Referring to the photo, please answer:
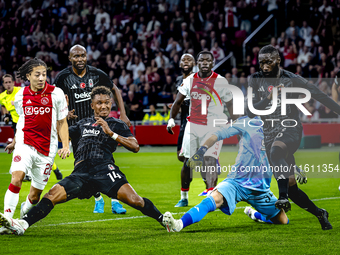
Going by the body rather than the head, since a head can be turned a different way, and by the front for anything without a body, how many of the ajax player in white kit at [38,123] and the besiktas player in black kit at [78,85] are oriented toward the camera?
2

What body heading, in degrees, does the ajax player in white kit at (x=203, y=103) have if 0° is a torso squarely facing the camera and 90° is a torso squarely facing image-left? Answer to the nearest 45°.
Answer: approximately 0°

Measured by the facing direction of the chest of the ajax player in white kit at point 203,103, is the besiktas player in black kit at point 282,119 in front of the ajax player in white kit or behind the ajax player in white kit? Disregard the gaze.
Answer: in front

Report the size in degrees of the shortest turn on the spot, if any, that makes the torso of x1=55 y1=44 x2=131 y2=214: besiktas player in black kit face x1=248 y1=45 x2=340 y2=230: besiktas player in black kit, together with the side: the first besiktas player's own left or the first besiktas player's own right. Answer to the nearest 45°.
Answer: approximately 45° to the first besiktas player's own left

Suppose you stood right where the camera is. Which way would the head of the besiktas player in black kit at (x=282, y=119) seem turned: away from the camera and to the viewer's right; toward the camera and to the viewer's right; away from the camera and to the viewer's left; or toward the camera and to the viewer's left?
toward the camera and to the viewer's left

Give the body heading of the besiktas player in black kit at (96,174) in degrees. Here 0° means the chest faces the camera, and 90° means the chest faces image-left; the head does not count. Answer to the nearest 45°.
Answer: approximately 0°

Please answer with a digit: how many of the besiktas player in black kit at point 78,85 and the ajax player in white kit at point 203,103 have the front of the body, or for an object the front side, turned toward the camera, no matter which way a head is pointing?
2

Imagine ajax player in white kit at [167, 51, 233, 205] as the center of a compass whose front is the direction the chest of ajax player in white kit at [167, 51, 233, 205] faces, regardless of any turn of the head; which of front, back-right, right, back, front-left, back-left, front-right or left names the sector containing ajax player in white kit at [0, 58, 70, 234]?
front-right

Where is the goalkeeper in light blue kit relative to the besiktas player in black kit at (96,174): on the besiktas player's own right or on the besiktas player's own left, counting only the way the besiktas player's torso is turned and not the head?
on the besiktas player's own left
